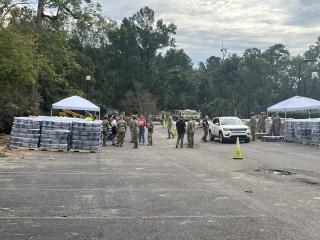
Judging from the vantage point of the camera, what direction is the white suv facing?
facing the viewer and to the right of the viewer

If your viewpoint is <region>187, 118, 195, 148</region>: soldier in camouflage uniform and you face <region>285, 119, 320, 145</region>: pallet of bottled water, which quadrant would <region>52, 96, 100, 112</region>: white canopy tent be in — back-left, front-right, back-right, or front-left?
back-left

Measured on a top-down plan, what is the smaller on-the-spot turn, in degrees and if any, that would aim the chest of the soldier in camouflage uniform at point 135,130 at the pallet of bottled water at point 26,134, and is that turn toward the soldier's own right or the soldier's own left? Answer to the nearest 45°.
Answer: approximately 90° to the soldier's own left

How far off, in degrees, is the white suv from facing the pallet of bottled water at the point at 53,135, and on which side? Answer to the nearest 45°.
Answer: approximately 90° to its right

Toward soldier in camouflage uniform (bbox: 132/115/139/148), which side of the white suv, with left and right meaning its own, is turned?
right

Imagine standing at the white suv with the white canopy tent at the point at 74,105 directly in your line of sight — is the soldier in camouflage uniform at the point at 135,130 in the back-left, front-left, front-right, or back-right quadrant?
front-left

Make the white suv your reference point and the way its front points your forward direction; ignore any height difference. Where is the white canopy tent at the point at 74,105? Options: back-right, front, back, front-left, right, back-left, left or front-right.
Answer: back-right

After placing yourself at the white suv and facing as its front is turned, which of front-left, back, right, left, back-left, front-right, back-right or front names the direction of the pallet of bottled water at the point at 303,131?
front-left

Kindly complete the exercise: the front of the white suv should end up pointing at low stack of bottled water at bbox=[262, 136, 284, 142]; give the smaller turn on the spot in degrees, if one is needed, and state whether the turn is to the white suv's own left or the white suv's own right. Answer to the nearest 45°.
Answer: approximately 90° to the white suv's own left
